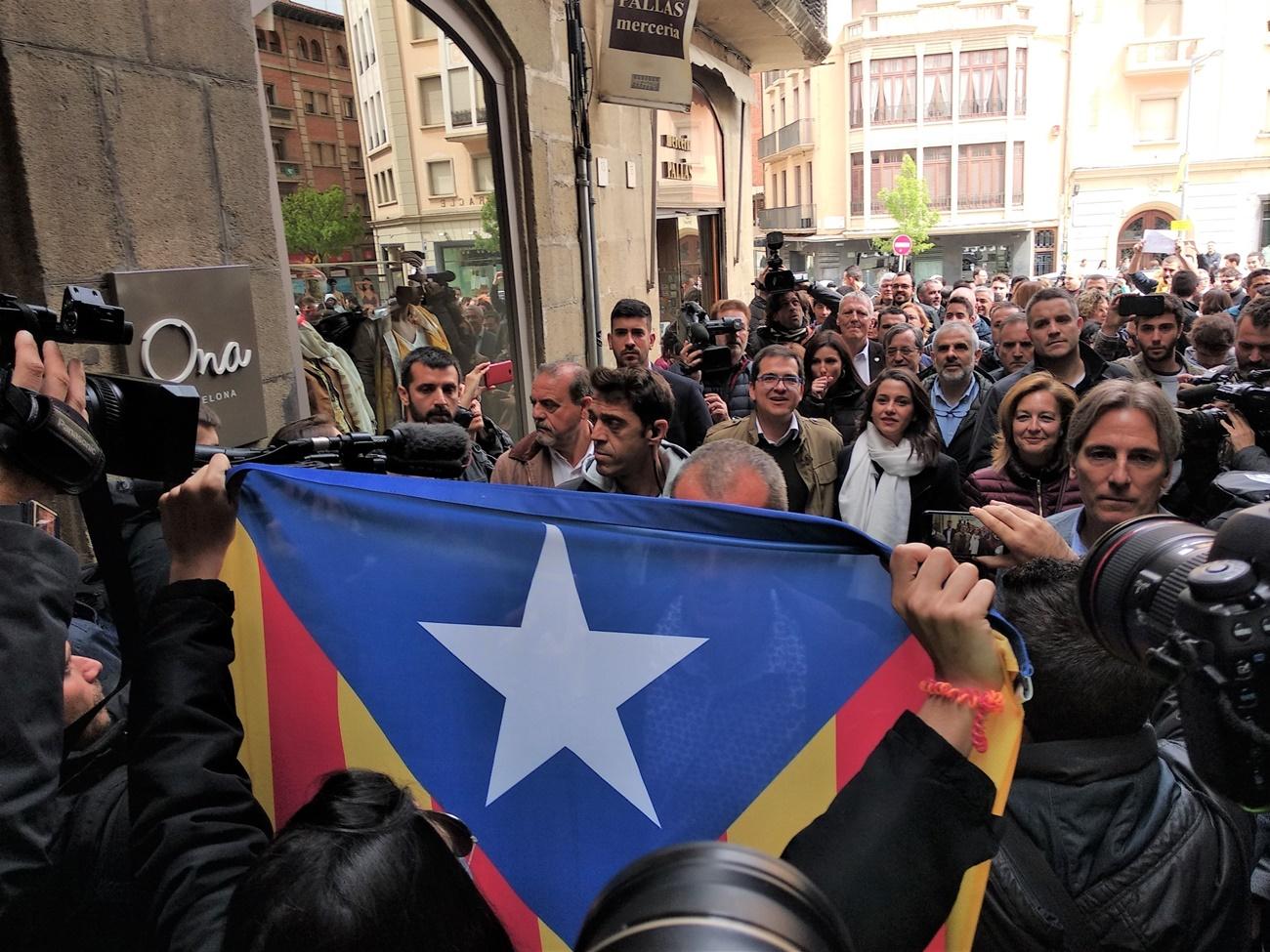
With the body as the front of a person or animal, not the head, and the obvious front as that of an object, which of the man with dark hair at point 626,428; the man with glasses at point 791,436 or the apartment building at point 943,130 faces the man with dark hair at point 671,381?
the apartment building

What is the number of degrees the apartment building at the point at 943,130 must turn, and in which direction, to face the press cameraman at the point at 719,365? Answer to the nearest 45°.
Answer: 0° — it already faces them

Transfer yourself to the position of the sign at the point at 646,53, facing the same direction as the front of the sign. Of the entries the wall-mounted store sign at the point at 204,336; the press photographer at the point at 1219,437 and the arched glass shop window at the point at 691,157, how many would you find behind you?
1

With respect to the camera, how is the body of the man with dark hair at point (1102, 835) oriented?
away from the camera

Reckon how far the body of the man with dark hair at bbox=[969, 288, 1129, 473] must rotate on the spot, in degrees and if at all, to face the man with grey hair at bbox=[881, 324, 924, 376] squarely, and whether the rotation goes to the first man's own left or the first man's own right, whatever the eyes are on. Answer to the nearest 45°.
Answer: approximately 135° to the first man's own right

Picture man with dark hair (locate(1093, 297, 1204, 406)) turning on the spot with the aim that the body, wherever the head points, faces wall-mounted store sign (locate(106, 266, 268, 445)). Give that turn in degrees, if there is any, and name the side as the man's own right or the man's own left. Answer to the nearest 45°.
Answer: approximately 45° to the man's own right

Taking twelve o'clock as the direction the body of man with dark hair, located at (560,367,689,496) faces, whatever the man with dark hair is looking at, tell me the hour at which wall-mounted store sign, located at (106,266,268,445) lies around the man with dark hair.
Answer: The wall-mounted store sign is roughly at 2 o'clock from the man with dark hair.

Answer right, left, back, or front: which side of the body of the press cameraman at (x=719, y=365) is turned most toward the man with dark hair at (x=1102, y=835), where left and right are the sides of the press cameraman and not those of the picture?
front

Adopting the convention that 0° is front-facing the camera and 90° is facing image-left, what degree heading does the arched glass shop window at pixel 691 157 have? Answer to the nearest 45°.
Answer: approximately 315°
